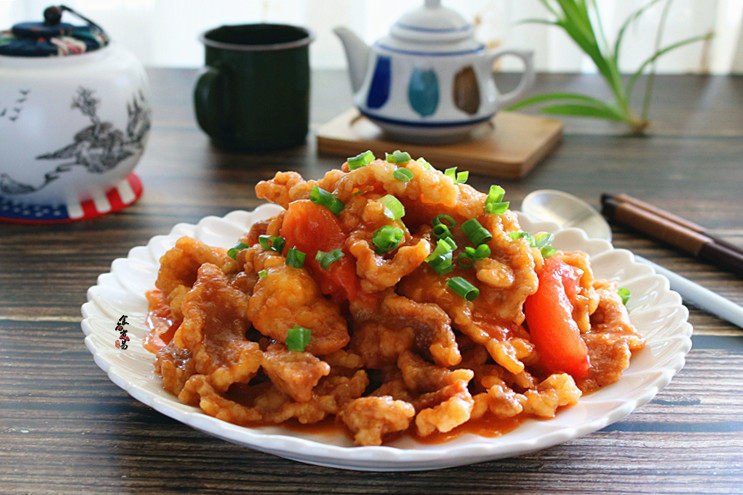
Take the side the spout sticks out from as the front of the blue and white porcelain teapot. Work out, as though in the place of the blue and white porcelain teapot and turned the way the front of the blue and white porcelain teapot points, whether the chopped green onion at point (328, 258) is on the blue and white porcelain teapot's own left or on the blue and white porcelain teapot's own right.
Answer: on the blue and white porcelain teapot's own left

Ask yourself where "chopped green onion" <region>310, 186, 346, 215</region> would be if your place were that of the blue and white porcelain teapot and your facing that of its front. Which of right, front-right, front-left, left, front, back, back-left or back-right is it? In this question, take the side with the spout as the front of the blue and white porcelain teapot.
left

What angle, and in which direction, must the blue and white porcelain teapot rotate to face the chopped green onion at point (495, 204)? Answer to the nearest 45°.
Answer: approximately 90° to its left

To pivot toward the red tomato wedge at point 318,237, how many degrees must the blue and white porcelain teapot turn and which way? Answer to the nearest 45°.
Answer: approximately 90° to its left

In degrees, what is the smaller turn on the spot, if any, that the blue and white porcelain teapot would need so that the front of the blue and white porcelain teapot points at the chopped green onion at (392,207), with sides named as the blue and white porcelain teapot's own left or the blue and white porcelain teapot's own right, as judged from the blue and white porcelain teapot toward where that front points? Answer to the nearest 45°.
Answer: approximately 90° to the blue and white porcelain teapot's own left

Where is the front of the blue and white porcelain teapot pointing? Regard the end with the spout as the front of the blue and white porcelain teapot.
to the viewer's left

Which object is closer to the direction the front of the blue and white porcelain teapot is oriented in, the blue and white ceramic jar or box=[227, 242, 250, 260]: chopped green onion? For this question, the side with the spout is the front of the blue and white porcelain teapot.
the blue and white ceramic jar

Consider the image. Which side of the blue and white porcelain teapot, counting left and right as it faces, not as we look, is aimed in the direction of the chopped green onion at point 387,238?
left

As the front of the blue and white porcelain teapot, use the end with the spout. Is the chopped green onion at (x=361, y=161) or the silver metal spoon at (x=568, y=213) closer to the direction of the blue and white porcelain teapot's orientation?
the chopped green onion

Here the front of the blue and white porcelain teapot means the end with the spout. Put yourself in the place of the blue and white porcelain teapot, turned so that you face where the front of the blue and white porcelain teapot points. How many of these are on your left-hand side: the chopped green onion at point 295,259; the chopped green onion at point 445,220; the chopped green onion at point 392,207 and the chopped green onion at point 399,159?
4

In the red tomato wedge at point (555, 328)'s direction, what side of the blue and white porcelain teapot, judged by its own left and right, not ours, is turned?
left

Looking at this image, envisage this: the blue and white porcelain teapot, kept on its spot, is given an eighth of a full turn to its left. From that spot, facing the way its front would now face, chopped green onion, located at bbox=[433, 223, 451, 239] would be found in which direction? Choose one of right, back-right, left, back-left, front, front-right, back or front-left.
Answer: front-left

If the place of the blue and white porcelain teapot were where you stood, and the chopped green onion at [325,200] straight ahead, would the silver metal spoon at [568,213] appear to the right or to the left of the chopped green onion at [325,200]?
left

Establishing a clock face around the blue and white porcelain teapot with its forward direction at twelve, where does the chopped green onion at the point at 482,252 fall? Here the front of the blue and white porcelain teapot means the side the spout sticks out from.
The chopped green onion is roughly at 9 o'clock from the blue and white porcelain teapot.

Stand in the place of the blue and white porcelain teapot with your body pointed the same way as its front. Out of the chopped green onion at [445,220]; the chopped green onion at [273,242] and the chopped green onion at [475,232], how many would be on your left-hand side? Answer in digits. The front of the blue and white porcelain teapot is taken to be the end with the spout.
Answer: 3

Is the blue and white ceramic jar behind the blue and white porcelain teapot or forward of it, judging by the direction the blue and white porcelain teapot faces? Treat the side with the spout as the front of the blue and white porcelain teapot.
forward
